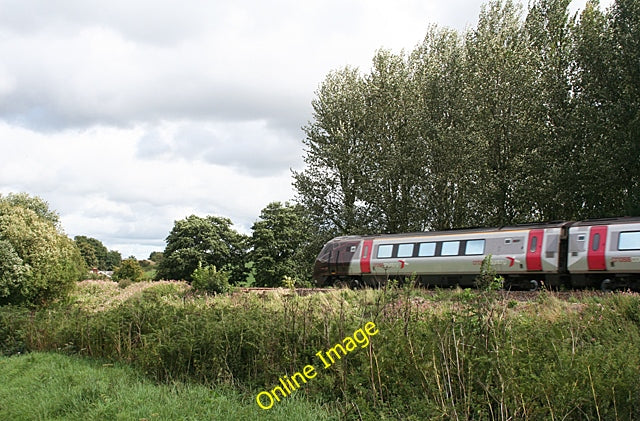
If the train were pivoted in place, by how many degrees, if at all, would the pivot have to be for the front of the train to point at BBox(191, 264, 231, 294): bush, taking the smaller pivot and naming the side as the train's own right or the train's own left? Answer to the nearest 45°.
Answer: approximately 45° to the train's own left

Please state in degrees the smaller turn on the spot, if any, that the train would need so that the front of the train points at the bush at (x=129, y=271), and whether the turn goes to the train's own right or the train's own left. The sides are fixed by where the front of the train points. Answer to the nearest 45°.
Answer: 0° — it already faces it

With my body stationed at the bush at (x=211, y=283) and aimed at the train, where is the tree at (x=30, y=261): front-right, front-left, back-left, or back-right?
back-right

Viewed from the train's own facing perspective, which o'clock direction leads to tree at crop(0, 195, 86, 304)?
The tree is roughly at 10 o'clock from the train.

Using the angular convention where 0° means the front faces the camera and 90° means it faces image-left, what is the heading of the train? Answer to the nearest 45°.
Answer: approximately 135°

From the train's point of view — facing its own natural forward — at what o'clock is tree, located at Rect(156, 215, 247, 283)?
The tree is roughly at 12 o'clock from the train.

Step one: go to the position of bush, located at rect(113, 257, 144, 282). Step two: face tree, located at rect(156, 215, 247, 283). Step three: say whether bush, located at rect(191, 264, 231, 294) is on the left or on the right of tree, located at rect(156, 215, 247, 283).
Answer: right

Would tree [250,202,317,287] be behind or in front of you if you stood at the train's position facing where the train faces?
in front
